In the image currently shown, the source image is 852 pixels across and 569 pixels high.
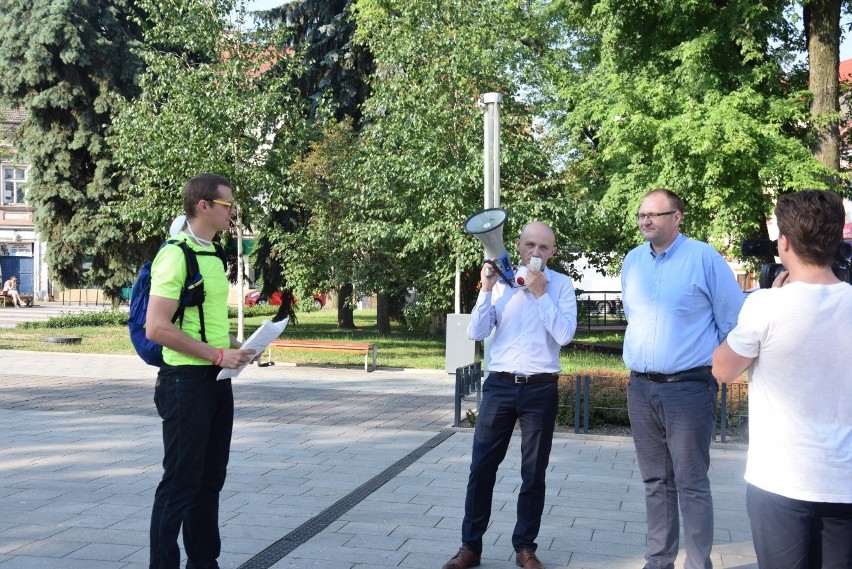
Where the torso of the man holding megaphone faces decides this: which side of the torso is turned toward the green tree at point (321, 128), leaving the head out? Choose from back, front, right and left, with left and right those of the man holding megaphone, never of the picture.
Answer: back

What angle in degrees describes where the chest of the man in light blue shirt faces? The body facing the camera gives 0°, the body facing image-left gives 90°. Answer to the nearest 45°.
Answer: approximately 45°

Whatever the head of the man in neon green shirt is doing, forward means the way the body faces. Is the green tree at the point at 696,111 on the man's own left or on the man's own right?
on the man's own left

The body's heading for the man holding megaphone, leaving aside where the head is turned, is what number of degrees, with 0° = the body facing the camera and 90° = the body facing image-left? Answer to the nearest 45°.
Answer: approximately 0°

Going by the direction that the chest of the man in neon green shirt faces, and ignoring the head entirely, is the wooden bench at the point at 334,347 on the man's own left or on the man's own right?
on the man's own left

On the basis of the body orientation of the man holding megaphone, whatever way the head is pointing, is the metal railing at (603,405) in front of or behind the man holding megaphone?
behind

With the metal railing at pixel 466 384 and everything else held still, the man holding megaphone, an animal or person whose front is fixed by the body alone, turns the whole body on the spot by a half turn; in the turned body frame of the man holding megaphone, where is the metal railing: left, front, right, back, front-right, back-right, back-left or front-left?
front

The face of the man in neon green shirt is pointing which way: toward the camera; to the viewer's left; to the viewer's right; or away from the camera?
to the viewer's right

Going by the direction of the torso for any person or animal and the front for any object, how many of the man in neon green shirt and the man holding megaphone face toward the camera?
1

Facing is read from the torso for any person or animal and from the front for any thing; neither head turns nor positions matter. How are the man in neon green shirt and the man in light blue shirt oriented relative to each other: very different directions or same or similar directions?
very different directions

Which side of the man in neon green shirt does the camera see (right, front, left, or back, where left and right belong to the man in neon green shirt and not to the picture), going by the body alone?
right

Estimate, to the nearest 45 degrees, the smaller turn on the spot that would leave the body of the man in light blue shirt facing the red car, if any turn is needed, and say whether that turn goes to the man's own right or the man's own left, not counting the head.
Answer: approximately 90° to the man's own right

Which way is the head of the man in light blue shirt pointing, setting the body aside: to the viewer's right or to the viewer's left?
to the viewer's left

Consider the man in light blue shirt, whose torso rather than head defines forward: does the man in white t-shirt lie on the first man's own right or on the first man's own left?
on the first man's own left

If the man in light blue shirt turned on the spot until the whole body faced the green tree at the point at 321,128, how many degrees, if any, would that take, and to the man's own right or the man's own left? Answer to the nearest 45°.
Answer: approximately 90° to the man's own right
